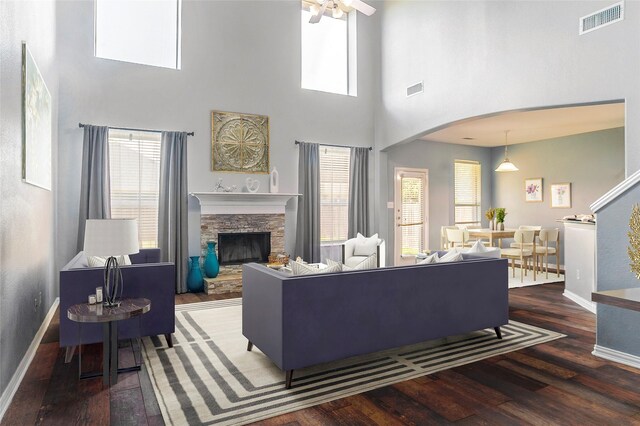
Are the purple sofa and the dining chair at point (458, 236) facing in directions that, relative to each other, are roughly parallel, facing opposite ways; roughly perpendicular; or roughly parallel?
roughly perpendicular

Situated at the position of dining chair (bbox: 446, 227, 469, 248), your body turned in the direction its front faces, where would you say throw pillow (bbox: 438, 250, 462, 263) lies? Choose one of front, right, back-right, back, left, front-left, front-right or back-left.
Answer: back-right

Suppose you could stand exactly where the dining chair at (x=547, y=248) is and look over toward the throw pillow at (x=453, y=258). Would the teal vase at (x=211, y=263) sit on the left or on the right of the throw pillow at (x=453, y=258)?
right

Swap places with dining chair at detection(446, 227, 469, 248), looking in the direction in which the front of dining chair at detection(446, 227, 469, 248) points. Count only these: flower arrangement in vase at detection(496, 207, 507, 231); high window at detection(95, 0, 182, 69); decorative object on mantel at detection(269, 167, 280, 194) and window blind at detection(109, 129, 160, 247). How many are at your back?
3

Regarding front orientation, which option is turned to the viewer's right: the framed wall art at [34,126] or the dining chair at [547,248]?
the framed wall art

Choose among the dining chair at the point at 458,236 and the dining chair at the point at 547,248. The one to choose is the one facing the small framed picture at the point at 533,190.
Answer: the dining chair at the point at 458,236

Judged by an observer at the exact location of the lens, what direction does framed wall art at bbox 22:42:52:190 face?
facing to the right of the viewer

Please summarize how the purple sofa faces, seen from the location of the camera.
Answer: facing away from the viewer and to the left of the viewer

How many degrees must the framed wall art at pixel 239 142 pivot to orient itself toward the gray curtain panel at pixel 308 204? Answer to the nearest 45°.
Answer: approximately 90° to its left

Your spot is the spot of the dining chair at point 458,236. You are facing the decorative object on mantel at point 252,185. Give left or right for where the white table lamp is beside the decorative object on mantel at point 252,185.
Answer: left

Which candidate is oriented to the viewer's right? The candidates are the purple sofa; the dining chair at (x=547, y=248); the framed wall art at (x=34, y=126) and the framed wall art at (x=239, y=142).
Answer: the framed wall art at (x=34, y=126)

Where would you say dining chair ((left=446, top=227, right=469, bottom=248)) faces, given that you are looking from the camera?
facing away from the viewer and to the right of the viewer
